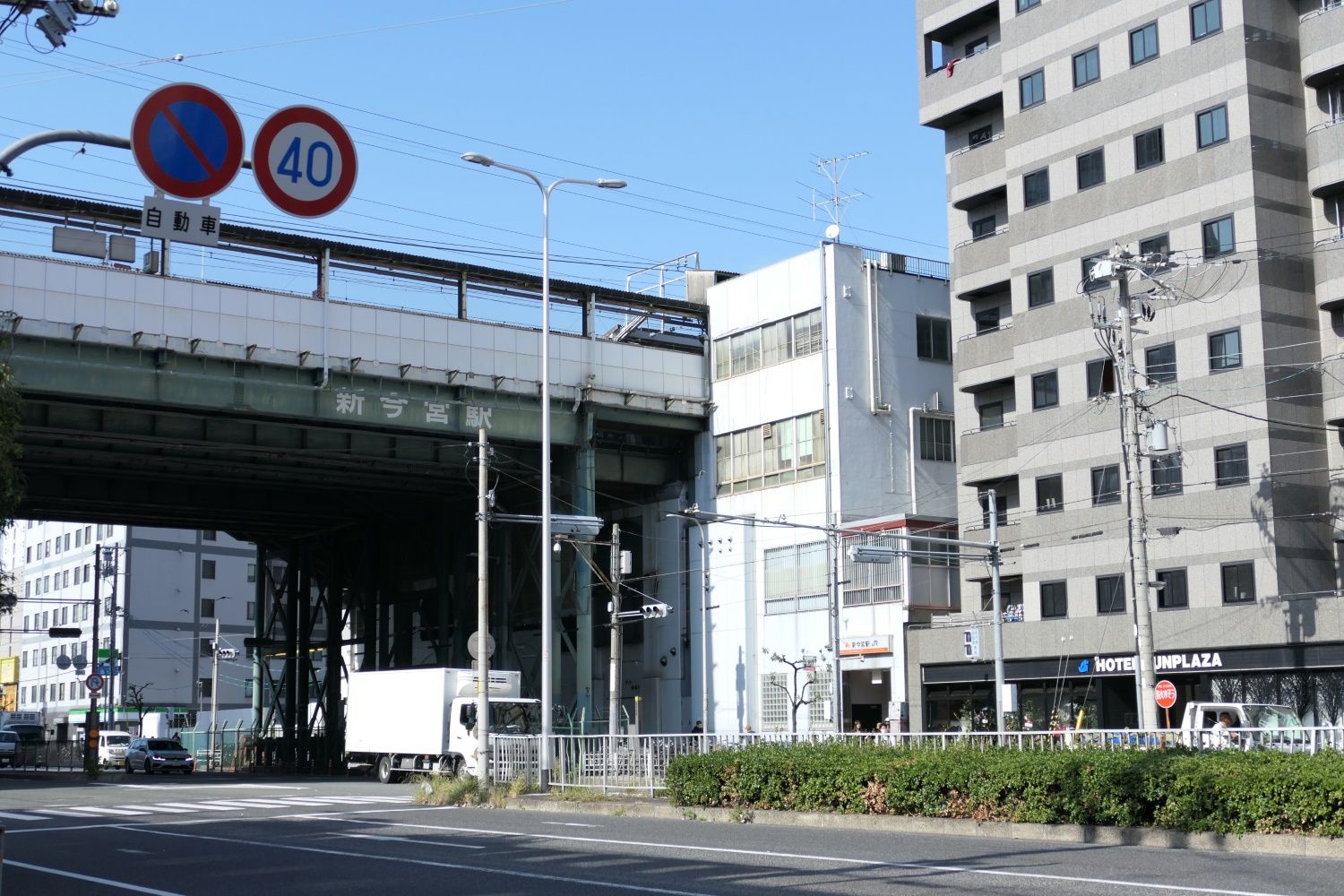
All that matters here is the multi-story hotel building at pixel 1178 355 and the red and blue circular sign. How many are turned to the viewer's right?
0

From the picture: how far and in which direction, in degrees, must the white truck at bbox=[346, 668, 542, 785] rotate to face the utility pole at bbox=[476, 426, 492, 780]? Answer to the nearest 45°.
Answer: approximately 45° to its right

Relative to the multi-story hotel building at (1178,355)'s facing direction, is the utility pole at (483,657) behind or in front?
in front

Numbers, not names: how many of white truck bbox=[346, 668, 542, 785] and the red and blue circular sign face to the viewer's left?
0

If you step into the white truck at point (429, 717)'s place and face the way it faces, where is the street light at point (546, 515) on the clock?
The street light is roughly at 1 o'clock from the white truck.

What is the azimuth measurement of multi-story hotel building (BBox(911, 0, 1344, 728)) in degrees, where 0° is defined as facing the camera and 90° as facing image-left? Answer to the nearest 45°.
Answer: approximately 45°

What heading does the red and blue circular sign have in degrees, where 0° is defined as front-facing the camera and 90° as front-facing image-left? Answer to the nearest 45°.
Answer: approximately 0°

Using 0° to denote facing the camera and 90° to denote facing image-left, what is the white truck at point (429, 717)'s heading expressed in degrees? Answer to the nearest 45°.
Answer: approximately 315°

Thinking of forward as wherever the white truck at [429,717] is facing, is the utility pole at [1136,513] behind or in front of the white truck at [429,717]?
in front
